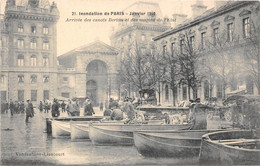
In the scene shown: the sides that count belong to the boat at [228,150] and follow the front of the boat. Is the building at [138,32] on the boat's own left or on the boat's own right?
on the boat's own right

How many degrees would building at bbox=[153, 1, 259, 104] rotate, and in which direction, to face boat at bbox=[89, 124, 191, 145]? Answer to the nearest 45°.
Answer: approximately 45° to its left

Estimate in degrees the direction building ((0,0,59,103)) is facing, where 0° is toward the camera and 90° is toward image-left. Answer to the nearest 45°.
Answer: approximately 0°

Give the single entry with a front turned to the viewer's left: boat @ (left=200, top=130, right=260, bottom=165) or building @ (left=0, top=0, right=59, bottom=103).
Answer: the boat

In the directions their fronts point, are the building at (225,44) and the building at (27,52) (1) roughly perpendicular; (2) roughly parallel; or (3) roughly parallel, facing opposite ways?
roughly perpendicular

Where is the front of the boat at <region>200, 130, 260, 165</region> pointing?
to the viewer's left

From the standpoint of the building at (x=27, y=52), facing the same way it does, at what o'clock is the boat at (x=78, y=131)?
The boat is roughly at 12 o'clock from the building.

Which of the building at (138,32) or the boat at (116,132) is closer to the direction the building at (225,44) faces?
the boat

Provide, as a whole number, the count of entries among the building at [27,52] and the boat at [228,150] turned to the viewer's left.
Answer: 1

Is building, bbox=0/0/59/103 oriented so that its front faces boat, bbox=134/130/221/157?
yes

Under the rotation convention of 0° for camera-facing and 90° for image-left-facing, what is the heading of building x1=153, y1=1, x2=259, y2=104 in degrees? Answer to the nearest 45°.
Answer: approximately 45°
